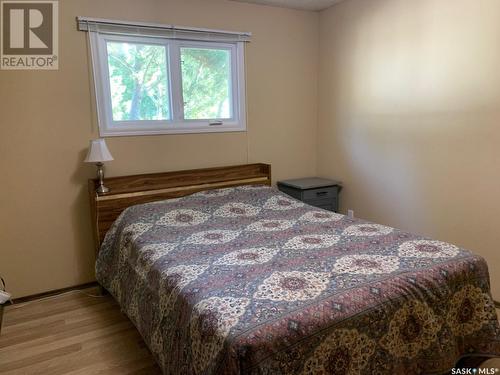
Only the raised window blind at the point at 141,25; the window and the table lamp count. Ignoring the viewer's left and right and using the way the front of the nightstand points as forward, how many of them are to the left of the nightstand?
0

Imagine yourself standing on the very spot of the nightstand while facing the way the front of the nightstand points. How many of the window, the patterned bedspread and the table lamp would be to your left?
0

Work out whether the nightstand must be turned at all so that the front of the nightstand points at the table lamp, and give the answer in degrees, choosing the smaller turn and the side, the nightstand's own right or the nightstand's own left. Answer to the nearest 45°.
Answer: approximately 90° to the nightstand's own right

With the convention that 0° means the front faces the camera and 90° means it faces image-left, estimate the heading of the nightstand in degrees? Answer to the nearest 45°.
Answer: approximately 315°

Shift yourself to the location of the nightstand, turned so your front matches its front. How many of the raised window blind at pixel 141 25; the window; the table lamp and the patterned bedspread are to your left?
0

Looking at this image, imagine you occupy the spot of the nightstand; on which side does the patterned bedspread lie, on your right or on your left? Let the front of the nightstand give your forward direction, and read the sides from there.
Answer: on your right

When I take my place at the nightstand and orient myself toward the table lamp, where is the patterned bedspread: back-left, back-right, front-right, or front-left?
front-left

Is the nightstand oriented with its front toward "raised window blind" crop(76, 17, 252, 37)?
no

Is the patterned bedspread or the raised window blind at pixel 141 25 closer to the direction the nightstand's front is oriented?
the patterned bedspread

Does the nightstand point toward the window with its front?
no
